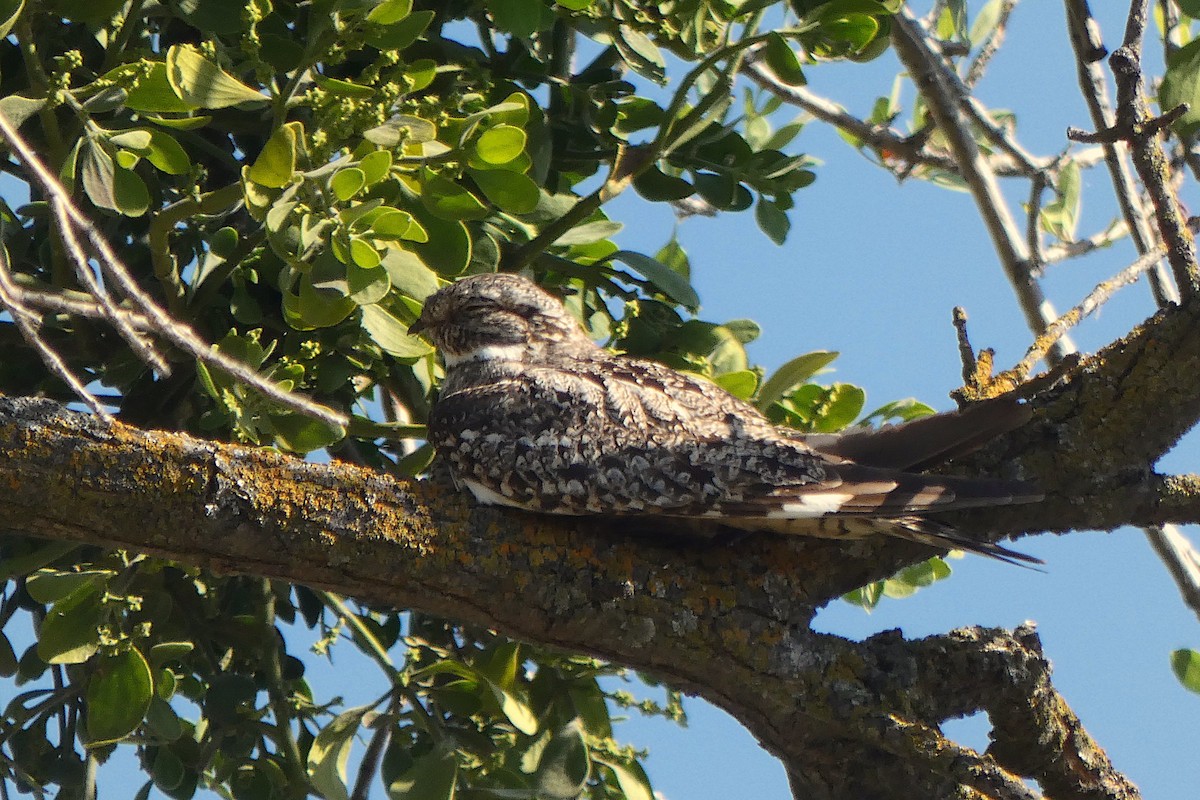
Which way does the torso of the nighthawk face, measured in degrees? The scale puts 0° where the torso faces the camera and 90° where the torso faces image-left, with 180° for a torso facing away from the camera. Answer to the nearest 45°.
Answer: approximately 90°
